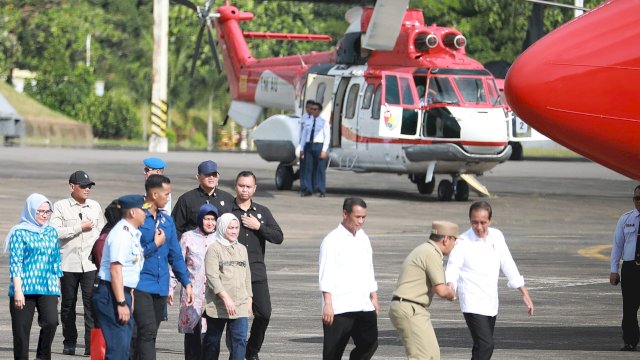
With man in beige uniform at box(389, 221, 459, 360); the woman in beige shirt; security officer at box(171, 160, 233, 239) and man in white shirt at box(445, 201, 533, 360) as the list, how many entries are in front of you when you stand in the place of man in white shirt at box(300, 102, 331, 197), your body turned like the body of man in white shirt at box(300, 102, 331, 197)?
4

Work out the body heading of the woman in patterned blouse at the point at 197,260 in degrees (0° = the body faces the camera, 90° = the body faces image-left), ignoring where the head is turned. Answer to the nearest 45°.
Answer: approximately 315°

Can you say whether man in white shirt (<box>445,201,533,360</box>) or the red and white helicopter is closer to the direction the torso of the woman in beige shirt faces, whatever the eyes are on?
the man in white shirt

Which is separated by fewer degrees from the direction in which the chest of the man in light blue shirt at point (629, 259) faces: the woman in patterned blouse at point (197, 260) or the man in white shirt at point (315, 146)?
the woman in patterned blouse

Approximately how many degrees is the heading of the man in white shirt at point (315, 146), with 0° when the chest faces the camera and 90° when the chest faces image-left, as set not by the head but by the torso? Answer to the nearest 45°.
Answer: approximately 0°
